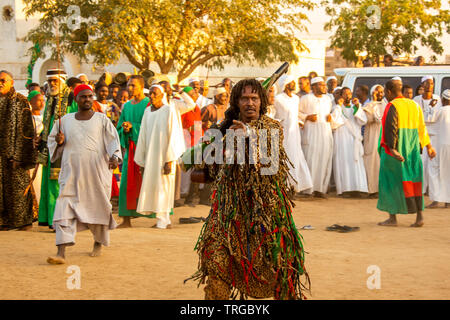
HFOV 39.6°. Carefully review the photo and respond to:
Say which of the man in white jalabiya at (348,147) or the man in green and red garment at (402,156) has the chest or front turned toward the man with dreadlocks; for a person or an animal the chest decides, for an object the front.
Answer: the man in white jalabiya

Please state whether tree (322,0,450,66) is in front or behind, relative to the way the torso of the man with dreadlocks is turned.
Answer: behind

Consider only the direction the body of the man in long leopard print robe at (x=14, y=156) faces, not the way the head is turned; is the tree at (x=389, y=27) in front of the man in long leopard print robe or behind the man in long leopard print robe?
behind

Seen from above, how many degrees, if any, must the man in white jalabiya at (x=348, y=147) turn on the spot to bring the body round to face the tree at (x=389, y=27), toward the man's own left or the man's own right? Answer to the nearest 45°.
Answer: approximately 180°

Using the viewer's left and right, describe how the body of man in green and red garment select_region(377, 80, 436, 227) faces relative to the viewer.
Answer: facing away from the viewer and to the left of the viewer

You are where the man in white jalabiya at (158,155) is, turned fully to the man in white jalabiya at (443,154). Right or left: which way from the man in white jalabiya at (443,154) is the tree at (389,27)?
left

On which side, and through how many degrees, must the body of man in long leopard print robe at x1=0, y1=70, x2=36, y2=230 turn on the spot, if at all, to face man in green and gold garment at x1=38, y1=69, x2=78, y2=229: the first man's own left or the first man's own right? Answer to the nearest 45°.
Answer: approximately 90° to the first man's own left

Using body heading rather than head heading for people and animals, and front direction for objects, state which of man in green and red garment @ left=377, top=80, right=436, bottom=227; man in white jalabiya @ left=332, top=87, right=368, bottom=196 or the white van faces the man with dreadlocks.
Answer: the man in white jalabiya

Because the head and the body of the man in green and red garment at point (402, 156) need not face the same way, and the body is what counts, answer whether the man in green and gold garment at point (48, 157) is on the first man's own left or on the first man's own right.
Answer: on the first man's own left

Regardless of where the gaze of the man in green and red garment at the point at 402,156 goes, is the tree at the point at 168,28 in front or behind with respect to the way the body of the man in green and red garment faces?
in front

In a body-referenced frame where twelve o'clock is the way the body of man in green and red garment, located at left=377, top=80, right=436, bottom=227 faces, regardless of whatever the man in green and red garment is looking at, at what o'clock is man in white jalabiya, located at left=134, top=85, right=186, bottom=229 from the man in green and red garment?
The man in white jalabiya is roughly at 10 o'clock from the man in green and red garment.

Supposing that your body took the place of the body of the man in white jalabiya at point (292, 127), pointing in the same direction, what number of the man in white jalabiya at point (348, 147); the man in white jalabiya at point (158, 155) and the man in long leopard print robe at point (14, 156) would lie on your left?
1
